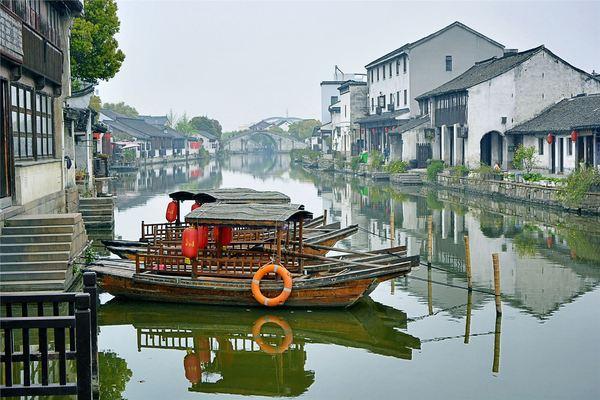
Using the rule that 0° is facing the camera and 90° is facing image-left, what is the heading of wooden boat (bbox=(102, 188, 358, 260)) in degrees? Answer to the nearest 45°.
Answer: approximately 270°

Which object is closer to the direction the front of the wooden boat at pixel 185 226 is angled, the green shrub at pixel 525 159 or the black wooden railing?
the green shrub

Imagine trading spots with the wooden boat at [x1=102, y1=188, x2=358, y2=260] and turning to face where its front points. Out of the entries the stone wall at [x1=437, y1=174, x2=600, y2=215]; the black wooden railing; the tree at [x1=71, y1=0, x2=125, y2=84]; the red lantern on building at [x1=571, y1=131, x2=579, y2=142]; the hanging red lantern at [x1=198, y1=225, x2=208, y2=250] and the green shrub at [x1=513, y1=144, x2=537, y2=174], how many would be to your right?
2

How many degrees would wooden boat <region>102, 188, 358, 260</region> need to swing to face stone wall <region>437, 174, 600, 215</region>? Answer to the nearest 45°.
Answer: approximately 45° to its left

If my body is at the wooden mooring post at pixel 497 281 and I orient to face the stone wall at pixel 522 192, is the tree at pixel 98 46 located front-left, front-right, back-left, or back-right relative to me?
front-left

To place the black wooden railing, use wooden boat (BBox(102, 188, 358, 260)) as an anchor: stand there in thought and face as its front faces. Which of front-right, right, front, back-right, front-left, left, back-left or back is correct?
right

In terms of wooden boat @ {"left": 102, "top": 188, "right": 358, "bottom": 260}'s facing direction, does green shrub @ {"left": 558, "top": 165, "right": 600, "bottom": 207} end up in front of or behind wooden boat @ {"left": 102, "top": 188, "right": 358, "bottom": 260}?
in front

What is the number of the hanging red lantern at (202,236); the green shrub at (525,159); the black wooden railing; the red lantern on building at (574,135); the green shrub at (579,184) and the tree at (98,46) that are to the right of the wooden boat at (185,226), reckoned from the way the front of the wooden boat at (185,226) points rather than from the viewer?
2

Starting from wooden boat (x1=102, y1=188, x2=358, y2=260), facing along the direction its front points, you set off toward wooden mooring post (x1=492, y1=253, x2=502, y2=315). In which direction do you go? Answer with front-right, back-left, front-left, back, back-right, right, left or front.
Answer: front-right
